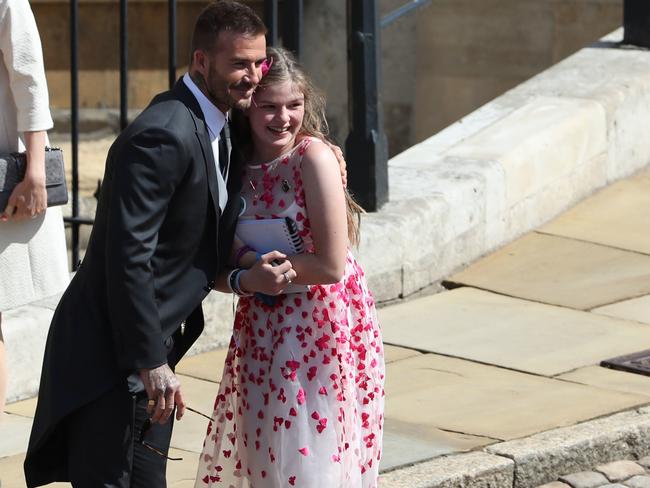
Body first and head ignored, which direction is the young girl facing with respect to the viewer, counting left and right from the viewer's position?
facing the viewer and to the left of the viewer

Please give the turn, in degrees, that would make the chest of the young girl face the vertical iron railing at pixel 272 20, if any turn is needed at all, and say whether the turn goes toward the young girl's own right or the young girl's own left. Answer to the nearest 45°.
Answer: approximately 135° to the young girl's own right

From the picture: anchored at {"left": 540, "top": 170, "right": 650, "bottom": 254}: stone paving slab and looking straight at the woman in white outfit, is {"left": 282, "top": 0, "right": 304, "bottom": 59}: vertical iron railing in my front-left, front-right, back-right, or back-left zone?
front-right

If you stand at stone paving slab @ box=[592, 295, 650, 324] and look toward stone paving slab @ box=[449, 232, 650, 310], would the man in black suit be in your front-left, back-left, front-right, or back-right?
back-left

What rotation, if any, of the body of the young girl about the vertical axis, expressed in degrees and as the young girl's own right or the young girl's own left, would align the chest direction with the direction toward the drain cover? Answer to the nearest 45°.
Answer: approximately 180°
